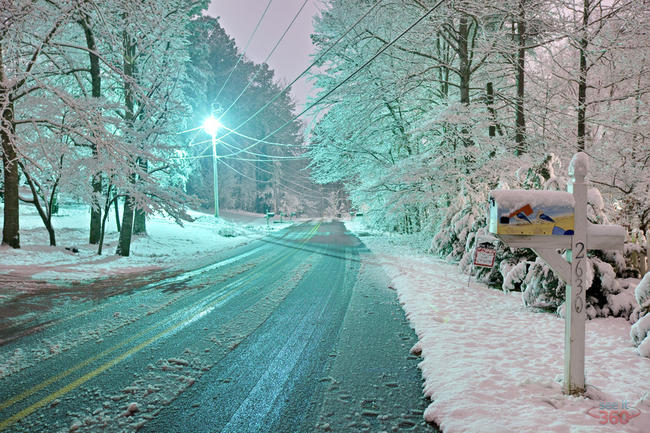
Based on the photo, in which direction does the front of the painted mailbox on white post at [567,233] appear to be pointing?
to the viewer's left

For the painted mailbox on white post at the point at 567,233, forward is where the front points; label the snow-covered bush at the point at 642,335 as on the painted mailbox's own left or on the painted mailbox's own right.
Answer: on the painted mailbox's own right
